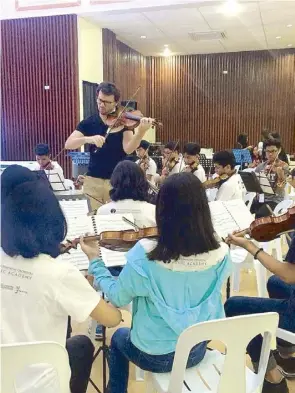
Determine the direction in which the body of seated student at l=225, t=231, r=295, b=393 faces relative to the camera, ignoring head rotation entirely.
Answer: to the viewer's left

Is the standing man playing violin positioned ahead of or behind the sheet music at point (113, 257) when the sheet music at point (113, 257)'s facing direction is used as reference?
behind

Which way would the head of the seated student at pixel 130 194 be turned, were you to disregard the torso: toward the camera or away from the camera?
away from the camera

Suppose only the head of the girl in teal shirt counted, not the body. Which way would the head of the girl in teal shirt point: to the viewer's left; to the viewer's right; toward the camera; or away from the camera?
away from the camera

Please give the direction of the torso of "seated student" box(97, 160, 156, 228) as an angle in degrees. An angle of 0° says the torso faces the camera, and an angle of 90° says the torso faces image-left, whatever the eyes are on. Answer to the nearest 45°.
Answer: approximately 180°

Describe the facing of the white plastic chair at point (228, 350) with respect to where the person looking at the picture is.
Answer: facing away from the viewer and to the left of the viewer

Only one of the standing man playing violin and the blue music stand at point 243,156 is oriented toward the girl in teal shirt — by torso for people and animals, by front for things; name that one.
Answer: the standing man playing violin

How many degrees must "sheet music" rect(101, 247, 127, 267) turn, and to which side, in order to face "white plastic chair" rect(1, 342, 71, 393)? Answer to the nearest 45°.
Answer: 0° — it already faces it

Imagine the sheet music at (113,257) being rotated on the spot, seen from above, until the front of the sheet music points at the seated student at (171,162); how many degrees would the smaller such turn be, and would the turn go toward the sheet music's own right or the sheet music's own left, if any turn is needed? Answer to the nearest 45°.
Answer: approximately 180°
